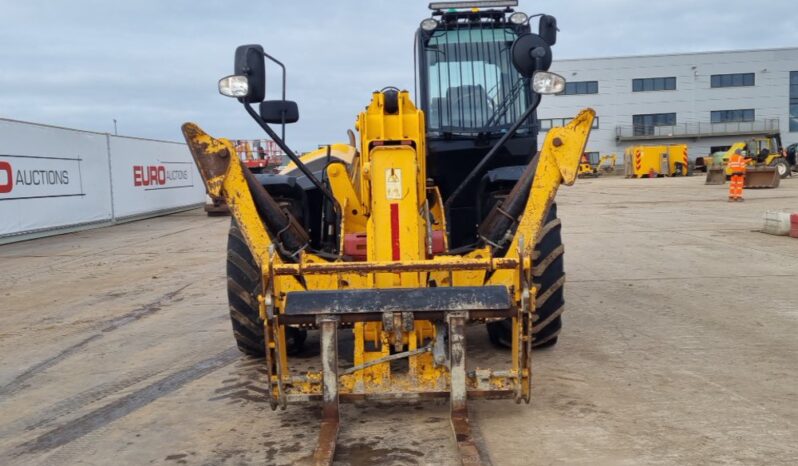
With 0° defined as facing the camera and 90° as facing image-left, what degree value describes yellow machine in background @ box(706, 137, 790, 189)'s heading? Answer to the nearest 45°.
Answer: approximately 45°

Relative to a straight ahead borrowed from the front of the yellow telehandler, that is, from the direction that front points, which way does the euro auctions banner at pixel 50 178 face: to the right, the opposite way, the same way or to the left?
to the left

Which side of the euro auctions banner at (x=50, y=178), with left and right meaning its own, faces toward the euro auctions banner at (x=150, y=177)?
left

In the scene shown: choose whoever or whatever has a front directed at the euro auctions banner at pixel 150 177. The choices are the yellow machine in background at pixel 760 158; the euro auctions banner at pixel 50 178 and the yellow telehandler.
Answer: the yellow machine in background

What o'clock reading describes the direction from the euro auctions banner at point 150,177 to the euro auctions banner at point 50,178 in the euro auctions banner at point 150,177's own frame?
the euro auctions banner at point 50,178 is roughly at 2 o'clock from the euro auctions banner at point 150,177.

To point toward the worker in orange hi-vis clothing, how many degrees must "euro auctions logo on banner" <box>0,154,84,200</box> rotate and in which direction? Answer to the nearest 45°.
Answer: approximately 45° to its left

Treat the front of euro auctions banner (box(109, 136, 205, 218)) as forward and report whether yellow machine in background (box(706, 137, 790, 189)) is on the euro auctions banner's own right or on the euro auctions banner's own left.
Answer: on the euro auctions banner's own left

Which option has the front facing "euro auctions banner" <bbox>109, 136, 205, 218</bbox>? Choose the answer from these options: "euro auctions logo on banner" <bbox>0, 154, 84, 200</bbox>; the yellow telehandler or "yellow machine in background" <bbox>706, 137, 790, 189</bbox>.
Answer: the yellow machine in background

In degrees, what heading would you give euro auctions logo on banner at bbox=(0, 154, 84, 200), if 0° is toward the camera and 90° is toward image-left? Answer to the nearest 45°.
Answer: approximately 315°

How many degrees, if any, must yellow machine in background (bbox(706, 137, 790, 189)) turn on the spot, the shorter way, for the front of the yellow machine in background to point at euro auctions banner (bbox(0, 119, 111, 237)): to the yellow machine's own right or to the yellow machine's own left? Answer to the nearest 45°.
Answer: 0° — it already faces it

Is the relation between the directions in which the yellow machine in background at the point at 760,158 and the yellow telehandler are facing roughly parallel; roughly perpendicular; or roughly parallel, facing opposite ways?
roughly perpendicular

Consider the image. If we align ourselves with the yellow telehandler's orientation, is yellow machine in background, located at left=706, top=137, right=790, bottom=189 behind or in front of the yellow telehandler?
behind
